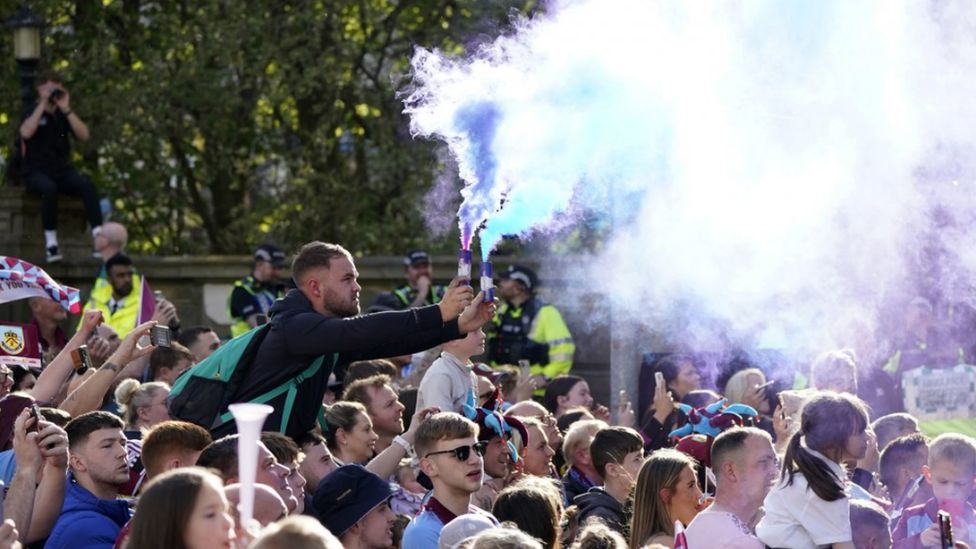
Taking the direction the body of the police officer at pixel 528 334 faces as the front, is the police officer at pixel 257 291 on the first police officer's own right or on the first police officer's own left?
on the first police officer's own right

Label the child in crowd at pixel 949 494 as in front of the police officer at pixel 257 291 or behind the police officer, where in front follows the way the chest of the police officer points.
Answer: in front

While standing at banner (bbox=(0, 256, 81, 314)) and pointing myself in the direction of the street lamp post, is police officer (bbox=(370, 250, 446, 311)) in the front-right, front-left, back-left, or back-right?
front-right

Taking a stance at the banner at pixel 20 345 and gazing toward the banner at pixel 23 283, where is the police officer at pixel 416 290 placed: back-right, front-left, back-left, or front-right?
front-right

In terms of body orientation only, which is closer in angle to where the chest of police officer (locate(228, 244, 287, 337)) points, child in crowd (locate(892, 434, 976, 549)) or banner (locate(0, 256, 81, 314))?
the child in crowd

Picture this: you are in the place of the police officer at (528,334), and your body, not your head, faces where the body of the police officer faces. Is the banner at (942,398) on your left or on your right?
on your left

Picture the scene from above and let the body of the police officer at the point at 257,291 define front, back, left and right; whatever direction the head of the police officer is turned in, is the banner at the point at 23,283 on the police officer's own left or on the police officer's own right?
on the police officer's own right

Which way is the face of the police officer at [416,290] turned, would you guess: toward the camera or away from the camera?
toward the camera

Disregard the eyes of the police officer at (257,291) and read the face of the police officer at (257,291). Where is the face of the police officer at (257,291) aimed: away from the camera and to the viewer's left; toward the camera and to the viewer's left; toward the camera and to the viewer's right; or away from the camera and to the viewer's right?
toward the camera and to the viewer's right
